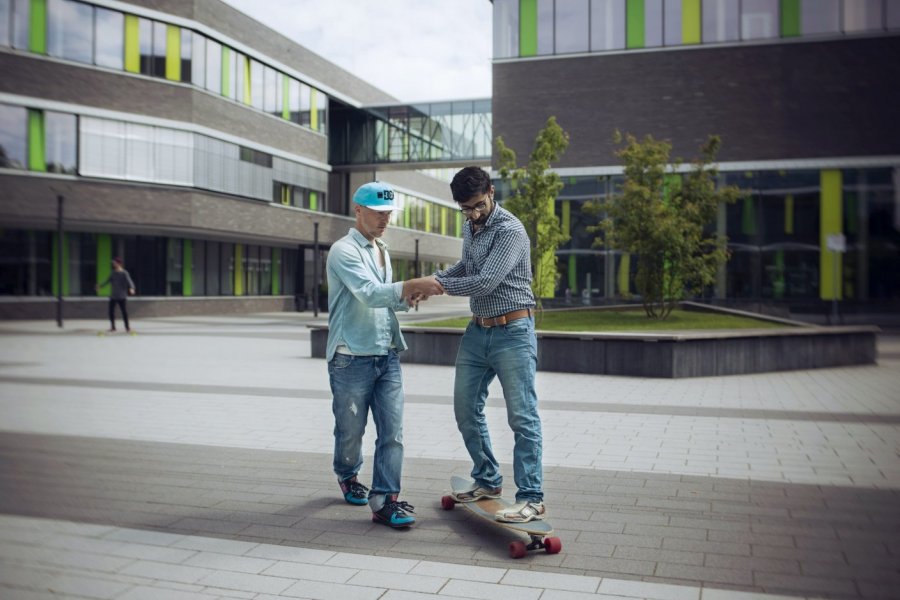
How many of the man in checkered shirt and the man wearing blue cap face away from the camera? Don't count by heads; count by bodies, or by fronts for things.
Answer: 0

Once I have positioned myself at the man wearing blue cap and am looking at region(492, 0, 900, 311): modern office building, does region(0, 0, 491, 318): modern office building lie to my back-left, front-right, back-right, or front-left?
front-left

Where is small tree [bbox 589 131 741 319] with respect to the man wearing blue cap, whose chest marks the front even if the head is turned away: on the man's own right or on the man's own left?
on the man's own left

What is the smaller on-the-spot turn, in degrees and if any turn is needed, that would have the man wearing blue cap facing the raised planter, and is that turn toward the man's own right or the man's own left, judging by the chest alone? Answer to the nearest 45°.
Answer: approximately 90° to the man's own left

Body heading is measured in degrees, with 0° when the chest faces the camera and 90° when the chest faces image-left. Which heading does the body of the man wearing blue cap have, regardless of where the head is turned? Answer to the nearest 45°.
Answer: approximately 315°

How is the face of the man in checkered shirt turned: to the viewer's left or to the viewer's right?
to the viewer's left

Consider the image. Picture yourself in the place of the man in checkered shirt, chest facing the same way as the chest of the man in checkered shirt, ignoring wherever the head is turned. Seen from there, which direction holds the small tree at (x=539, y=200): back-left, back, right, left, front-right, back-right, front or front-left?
back-right

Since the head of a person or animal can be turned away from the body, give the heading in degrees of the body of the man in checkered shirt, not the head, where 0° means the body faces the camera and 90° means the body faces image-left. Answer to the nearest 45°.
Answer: approximately 45°

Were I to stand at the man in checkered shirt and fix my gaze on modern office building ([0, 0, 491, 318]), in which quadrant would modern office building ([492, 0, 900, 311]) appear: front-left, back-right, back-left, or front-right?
front-right
